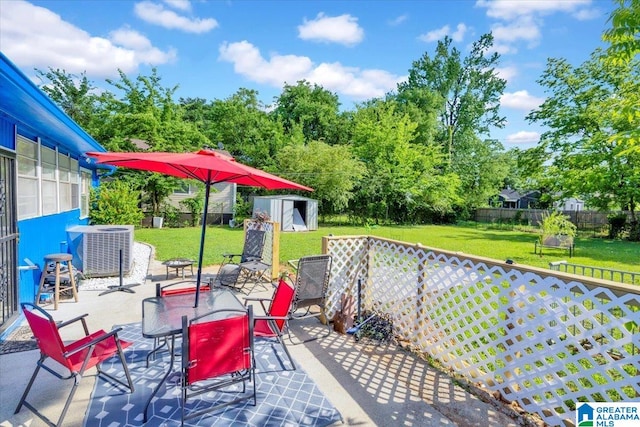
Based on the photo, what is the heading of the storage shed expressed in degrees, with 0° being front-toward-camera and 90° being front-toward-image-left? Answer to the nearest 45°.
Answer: approximately 315°

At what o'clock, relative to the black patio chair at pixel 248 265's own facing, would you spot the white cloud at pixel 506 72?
The white cloud is roughly at 6 o'clock from the black patio chair.

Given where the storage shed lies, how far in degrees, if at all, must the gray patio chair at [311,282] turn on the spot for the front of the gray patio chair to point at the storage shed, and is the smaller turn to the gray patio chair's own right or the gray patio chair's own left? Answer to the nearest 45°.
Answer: approximately 45° to the gray patio chair's own right

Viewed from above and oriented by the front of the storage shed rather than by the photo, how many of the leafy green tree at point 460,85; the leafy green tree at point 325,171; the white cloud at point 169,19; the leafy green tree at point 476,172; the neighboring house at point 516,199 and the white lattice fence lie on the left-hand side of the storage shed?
4

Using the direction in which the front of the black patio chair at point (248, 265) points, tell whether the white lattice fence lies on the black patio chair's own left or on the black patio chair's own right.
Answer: on the black patio chair's own left

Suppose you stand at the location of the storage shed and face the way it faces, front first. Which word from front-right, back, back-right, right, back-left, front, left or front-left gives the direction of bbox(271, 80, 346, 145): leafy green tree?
back-left

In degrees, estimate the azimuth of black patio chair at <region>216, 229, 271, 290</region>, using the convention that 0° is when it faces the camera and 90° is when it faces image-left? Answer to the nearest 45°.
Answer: approximately 45°

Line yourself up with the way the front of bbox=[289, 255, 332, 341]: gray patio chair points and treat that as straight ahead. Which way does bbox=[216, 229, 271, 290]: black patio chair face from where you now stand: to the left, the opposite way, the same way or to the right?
to the left
